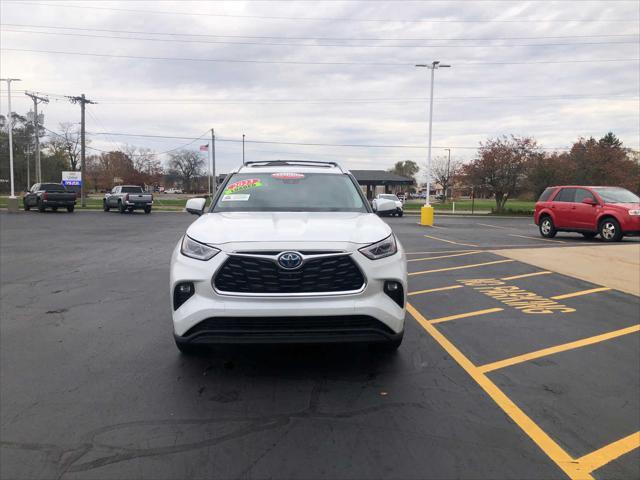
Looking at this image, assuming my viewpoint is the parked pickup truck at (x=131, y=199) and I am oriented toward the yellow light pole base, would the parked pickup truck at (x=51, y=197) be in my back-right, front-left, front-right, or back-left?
back-right

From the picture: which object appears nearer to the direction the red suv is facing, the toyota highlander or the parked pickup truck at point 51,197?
the toyota highlander

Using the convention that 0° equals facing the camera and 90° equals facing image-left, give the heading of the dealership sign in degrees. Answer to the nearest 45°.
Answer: approximately 0°

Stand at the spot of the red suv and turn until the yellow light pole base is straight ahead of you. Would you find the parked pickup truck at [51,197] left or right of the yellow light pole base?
left

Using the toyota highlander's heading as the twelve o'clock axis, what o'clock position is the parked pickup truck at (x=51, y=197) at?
The parked pickup truck is roughly at 5 o'clock from the toyota highlander.

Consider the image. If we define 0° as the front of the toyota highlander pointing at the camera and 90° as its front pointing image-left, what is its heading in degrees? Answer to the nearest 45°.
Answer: approximately 0°

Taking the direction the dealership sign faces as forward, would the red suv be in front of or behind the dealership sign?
in front

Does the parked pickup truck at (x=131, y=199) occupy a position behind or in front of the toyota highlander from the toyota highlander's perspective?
behind

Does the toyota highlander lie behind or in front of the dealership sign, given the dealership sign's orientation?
in front

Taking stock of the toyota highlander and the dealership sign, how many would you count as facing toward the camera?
2
